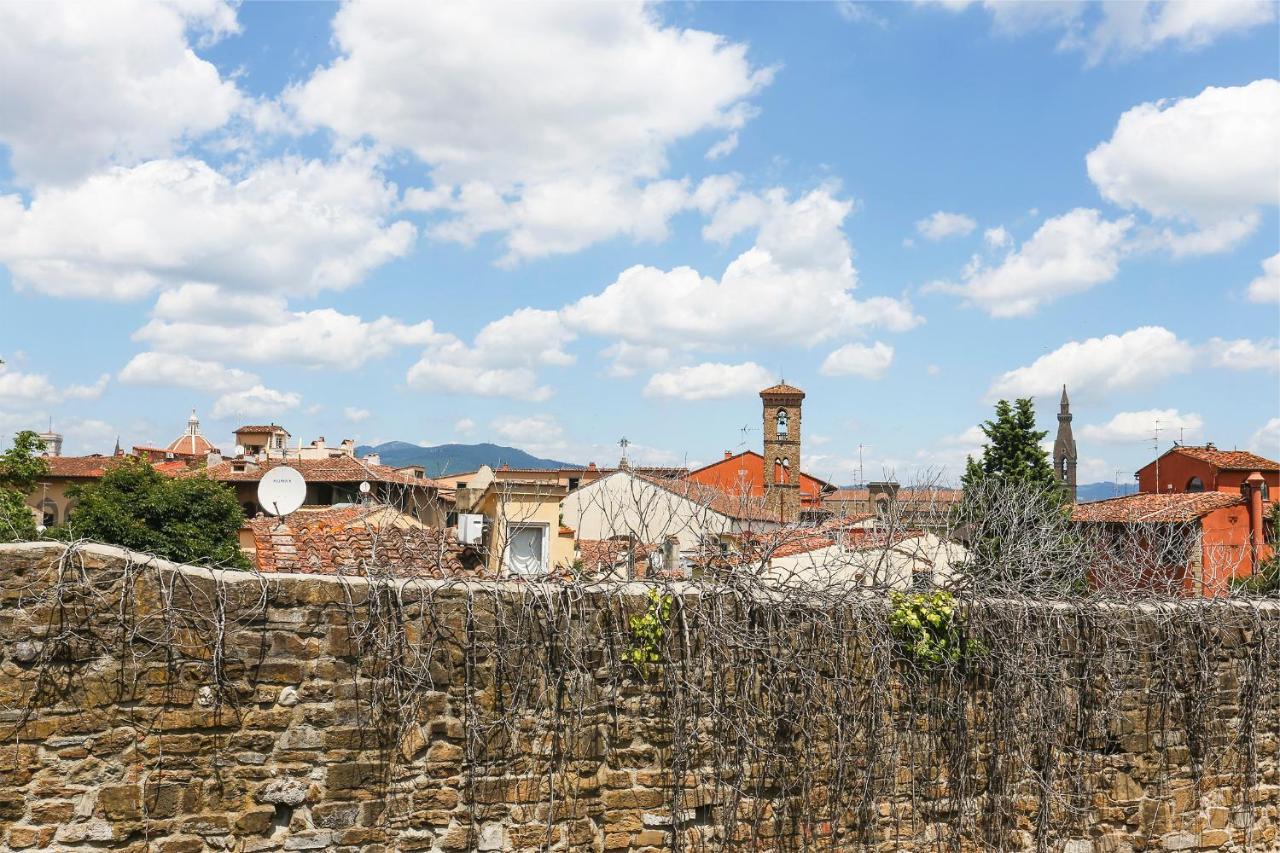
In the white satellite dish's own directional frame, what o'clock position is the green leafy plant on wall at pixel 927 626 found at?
The green leafy plant on wall is roughly at 11 o'clock from the white satellite dish.

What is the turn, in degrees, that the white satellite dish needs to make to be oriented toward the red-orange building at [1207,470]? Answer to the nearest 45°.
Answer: approximately 135° to its left

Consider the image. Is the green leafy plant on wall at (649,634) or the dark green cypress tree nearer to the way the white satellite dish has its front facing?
the green leafy plant on wall

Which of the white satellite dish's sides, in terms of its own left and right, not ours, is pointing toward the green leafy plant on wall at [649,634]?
front

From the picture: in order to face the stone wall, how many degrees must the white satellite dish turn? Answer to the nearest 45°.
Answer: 0° — it already faces it

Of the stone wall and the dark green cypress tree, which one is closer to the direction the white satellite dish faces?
the stone wall

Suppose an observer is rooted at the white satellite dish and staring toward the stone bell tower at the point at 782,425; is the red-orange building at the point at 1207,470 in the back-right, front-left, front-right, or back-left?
front-right

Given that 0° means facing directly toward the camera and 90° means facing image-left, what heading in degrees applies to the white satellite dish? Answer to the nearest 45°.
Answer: approximately 0°

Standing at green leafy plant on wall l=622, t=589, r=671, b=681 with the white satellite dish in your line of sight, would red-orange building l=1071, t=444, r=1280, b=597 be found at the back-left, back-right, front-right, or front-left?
front-right

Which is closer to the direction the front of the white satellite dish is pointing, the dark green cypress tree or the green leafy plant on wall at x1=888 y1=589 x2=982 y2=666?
the green leafy plant on wall

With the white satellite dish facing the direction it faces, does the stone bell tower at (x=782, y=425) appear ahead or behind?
behind
